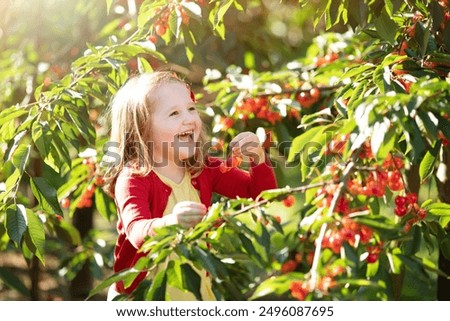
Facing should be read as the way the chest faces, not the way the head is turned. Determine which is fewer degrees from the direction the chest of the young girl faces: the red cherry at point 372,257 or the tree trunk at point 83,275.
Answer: the red cherry

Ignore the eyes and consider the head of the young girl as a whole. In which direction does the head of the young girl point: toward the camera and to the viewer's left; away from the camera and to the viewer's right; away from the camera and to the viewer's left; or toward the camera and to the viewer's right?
toward the camera and to the viewer's right

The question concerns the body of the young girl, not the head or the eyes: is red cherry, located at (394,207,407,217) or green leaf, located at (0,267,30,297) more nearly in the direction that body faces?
the red cherry

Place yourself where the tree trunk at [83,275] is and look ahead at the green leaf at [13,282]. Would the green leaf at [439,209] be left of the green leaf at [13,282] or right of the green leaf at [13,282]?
left

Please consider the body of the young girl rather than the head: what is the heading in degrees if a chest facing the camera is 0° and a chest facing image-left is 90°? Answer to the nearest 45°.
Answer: approximately 315°
